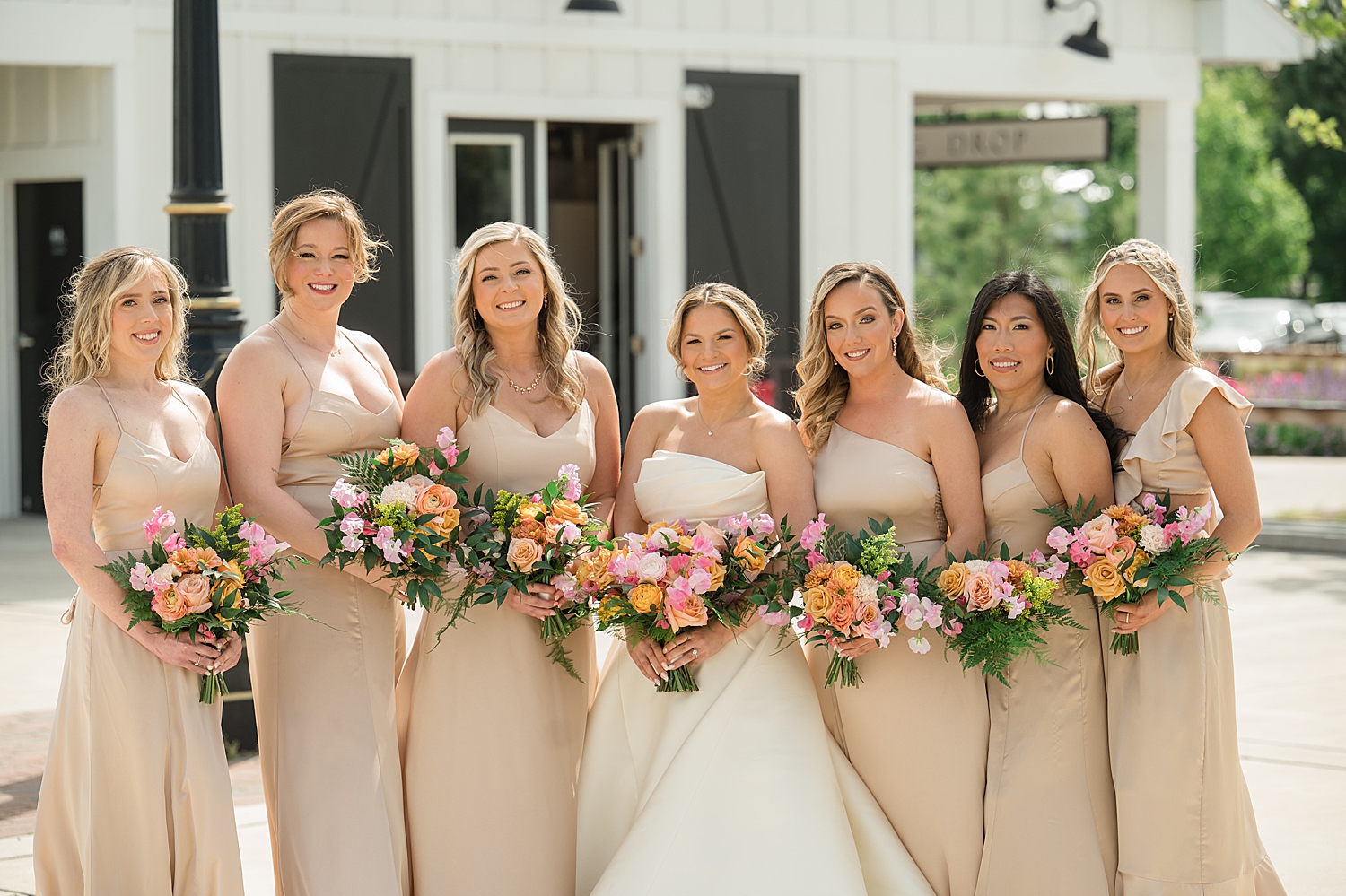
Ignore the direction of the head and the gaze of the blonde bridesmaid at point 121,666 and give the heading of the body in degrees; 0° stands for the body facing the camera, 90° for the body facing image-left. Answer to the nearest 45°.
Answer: approximately 315°

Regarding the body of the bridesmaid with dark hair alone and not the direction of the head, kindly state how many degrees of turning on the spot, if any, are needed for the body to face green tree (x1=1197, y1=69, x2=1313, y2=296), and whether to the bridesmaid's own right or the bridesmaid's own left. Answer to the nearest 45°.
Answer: approximately 135° to the bridesmaid's own right

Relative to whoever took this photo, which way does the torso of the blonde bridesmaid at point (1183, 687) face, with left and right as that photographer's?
facing the viewer and to the left of the viewer

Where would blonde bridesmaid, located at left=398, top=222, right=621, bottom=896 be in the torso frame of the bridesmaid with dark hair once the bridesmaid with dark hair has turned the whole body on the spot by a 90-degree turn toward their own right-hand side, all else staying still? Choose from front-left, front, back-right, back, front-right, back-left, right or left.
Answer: front-left

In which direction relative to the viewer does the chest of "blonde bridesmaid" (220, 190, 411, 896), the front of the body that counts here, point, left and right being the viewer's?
facing the viewer and to the right of the viewer

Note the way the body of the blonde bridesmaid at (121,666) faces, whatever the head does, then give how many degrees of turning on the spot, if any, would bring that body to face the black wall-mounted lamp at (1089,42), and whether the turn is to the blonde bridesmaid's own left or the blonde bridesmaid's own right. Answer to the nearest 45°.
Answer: approximately 90° to the blonde bridesmaid's own left

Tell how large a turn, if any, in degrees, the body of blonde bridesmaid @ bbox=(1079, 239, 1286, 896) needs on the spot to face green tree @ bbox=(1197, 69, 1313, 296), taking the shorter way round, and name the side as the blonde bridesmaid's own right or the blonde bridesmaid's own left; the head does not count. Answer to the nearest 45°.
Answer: approximately 135° to the blonde bridesmaid's own right

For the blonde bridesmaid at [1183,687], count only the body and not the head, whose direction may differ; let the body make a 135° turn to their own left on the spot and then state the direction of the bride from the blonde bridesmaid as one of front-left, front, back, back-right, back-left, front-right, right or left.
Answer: back
